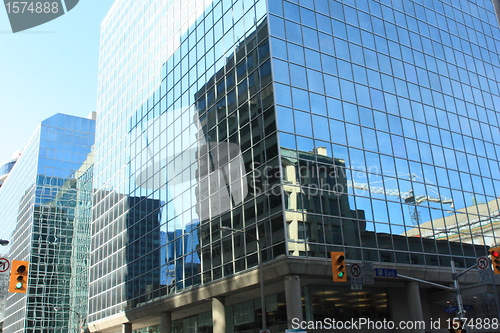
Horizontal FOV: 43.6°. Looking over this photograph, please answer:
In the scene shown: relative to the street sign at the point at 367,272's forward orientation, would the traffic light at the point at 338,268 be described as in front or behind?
in front

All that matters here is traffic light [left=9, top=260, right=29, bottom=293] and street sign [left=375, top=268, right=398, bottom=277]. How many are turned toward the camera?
2

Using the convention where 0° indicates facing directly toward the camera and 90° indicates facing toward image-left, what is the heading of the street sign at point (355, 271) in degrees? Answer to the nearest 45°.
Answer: approximately 0°

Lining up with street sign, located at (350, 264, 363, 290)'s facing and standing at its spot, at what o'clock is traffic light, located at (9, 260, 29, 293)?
The traffic light is roughly at 2 o'clock from the street sign.

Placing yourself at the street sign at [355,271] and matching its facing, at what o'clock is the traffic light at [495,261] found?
The traffic light is roughly at 9 o'clock from the street sign.

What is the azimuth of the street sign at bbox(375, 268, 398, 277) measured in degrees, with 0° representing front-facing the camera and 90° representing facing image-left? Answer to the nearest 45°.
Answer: approximately 0°

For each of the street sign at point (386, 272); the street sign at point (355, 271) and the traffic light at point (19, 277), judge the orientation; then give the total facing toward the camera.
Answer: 3

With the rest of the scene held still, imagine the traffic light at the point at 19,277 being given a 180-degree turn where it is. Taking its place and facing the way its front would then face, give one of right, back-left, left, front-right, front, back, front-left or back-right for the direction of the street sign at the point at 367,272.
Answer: right
